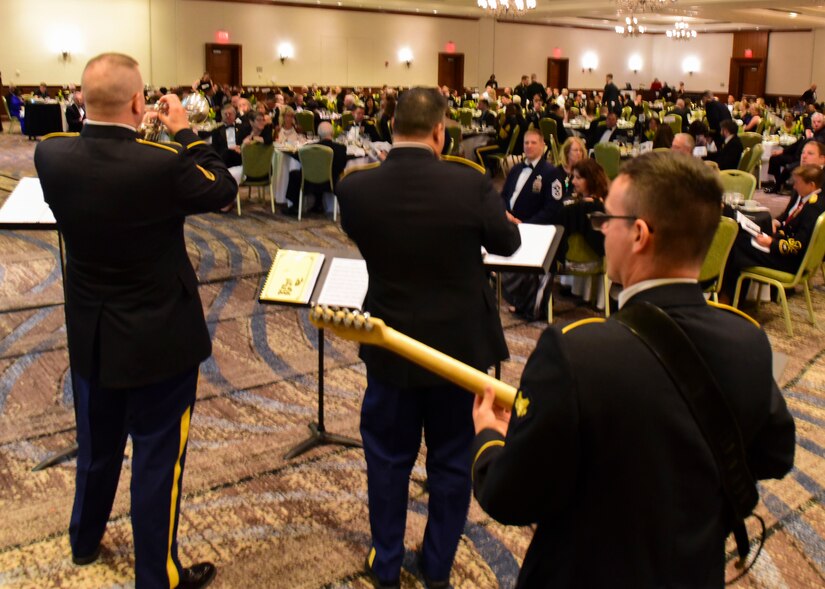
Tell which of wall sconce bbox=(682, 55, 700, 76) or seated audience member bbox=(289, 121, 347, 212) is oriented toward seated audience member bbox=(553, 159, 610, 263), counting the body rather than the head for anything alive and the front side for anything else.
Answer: the wall sconce

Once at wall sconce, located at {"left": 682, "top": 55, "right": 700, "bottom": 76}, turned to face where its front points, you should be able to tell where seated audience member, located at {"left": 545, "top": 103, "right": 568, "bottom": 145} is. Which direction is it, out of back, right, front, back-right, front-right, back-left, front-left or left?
front

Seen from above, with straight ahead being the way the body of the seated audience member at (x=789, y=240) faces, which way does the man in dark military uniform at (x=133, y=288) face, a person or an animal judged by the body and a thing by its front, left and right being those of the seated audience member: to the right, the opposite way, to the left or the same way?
to the right

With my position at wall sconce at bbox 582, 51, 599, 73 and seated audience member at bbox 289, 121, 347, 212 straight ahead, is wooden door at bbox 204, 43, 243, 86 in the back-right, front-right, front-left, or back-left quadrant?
front-right

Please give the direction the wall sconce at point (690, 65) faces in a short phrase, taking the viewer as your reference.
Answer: facing the viewer

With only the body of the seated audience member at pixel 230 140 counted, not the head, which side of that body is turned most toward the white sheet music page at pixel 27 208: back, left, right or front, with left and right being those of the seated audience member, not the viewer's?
front

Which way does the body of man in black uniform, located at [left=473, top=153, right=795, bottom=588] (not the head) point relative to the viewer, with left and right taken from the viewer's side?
facing away from the viewer and to the left of the viewer

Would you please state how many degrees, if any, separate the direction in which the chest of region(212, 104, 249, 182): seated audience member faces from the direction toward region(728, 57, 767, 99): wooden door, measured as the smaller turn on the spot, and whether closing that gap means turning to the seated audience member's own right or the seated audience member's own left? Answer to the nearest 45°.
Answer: approximately 135° to the seated audience member's own left

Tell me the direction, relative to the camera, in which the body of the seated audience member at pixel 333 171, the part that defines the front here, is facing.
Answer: away from the camera

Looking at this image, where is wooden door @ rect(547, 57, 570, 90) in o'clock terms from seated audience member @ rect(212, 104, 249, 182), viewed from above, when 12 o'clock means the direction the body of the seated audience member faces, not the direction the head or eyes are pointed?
The wooden door is roughly at 7 o'clock from the seated audience member.

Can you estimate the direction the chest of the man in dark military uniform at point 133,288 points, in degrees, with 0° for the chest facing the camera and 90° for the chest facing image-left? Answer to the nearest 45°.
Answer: approximately 225°

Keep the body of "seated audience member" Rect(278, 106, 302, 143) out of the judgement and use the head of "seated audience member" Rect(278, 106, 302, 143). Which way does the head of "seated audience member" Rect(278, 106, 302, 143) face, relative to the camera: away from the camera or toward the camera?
toward the camera

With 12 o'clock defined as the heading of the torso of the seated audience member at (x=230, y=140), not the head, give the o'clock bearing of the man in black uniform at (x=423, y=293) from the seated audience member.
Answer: The man in black uniform is roughly at 12 o'clock from the seated audience member.

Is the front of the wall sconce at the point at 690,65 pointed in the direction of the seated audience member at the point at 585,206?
yes

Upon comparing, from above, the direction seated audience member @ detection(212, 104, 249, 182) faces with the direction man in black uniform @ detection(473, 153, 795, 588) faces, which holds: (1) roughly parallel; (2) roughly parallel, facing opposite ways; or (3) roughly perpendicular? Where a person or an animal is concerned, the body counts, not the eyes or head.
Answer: roughly parallel, facing opposite ways

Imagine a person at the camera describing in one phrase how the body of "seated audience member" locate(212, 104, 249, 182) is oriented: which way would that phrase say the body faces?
toward the camera

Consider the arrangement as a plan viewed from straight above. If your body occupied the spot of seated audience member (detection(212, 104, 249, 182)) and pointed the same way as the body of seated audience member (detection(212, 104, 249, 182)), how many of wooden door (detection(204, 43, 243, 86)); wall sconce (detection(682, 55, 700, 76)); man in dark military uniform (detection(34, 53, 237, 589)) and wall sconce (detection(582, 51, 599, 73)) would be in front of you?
1
